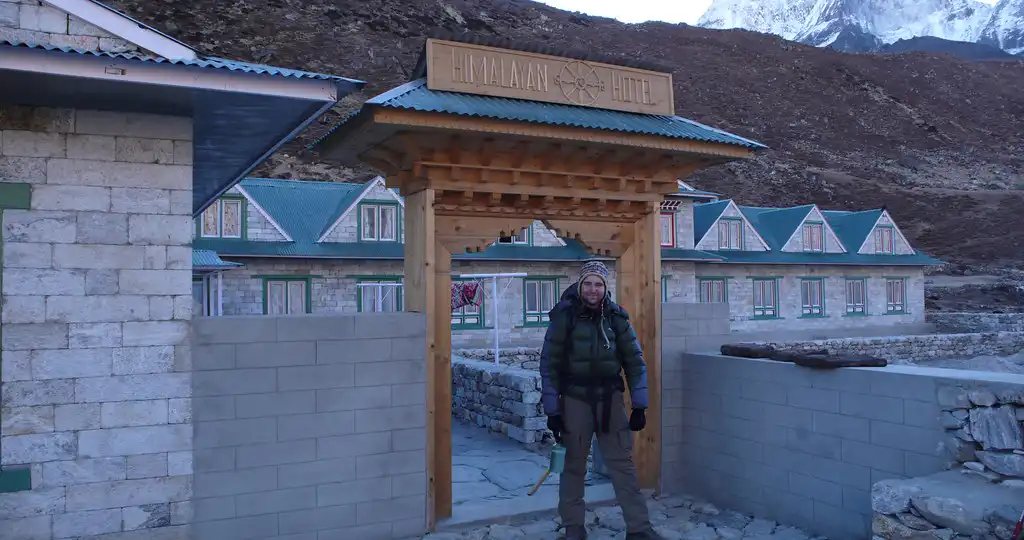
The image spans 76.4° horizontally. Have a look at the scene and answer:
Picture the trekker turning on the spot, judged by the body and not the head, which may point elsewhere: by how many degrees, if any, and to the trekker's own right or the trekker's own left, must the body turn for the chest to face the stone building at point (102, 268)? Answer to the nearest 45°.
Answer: approximately 90° to the trekker's own right

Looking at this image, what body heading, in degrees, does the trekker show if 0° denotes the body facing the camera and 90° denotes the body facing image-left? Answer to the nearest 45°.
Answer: approximately 0°

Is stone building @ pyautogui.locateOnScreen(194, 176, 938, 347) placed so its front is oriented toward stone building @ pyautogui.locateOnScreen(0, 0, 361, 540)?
yes

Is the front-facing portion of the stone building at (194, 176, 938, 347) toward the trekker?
yes

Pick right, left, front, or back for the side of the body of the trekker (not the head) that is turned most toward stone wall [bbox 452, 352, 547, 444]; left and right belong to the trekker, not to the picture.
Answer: back

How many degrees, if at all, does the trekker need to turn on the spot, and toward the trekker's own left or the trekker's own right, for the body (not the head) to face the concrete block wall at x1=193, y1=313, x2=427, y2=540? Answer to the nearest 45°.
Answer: approximately 90° to the trekker's own right

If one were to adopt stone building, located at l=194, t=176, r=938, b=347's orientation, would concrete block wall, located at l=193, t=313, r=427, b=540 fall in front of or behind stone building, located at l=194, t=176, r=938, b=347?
in front

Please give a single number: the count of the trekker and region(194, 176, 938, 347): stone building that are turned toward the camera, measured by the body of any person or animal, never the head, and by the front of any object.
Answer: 2
